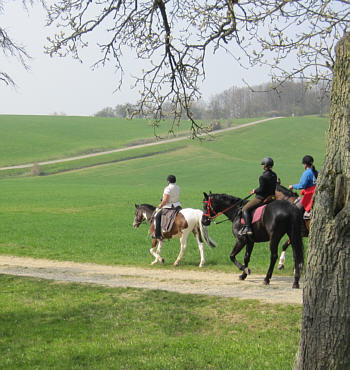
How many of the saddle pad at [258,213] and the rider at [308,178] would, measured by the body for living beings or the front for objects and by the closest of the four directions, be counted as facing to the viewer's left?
2

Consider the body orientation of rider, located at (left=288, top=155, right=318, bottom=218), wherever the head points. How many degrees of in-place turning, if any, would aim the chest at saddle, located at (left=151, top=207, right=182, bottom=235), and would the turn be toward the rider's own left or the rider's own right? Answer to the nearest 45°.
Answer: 0° — they already face it

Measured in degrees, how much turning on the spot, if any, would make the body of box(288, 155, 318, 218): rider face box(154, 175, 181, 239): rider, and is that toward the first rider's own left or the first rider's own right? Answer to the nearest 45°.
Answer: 0° — they already face them

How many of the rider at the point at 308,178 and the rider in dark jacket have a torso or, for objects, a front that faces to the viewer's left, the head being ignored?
2

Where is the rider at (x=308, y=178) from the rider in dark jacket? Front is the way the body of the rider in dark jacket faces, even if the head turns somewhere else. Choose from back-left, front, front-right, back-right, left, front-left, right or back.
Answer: back-right

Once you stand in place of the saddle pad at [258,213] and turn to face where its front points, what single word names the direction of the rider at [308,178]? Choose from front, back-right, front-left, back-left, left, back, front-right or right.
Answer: back-right

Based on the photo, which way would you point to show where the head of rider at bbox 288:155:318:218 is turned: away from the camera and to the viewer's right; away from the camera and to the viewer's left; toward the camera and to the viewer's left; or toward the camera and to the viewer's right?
away from the camera and to the viewer's left

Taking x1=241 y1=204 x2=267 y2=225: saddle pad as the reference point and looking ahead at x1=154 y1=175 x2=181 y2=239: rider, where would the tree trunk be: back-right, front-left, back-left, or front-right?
back-left

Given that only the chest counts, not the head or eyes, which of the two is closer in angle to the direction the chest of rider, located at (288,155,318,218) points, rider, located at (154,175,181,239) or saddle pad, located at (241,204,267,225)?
the rider

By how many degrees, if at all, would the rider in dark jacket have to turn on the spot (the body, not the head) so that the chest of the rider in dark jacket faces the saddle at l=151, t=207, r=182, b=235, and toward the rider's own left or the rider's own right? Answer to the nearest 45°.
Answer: approximately 45° to the rider's own right

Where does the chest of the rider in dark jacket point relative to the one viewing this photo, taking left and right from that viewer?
facing to the left of the viewer

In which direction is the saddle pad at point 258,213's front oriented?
to the viewer's left

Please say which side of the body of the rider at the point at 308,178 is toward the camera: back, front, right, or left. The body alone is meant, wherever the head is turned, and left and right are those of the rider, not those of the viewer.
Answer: left
